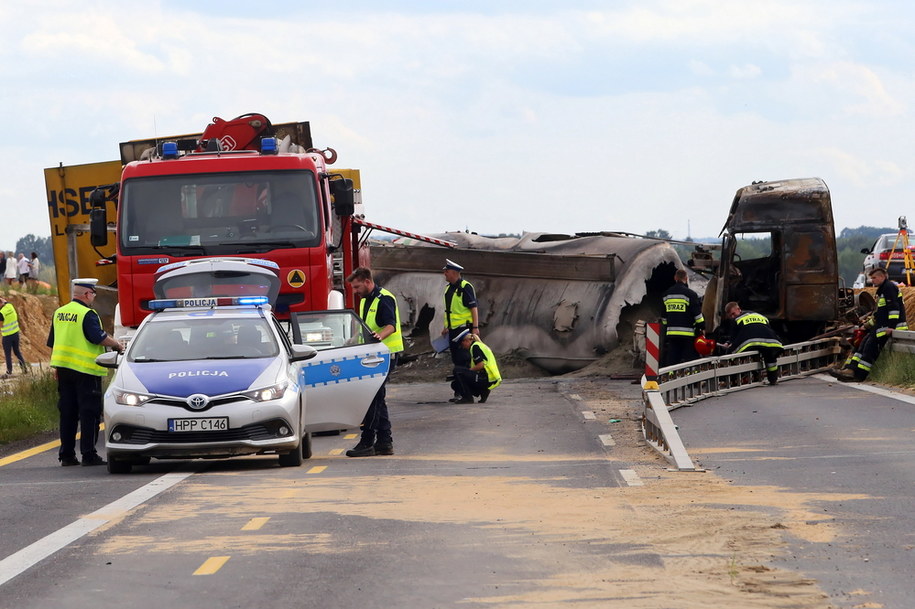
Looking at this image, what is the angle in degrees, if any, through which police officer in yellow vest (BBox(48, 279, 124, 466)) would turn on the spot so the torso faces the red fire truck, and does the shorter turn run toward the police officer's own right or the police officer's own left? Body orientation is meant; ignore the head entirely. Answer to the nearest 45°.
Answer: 0° — they already face it

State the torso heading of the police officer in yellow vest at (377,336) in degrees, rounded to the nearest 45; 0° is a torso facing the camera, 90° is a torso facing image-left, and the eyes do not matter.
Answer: approximately 90°

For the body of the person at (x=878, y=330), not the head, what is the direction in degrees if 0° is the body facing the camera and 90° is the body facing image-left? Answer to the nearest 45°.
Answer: approximately 90°

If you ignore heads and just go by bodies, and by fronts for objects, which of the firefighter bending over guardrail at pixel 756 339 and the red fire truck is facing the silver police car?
the red fire truck

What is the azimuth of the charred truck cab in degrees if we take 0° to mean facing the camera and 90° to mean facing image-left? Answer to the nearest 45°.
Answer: approximately 90°

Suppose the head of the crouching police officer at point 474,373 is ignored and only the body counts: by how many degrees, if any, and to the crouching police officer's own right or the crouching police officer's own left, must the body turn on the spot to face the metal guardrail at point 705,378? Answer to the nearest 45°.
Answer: approximately 180°

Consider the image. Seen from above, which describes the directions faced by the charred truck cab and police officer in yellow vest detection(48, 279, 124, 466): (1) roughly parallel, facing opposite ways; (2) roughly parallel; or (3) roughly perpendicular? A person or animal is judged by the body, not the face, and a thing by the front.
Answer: roughly perpendicular

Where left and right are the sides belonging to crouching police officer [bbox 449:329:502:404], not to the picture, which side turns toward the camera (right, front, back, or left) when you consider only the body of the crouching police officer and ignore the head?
left
